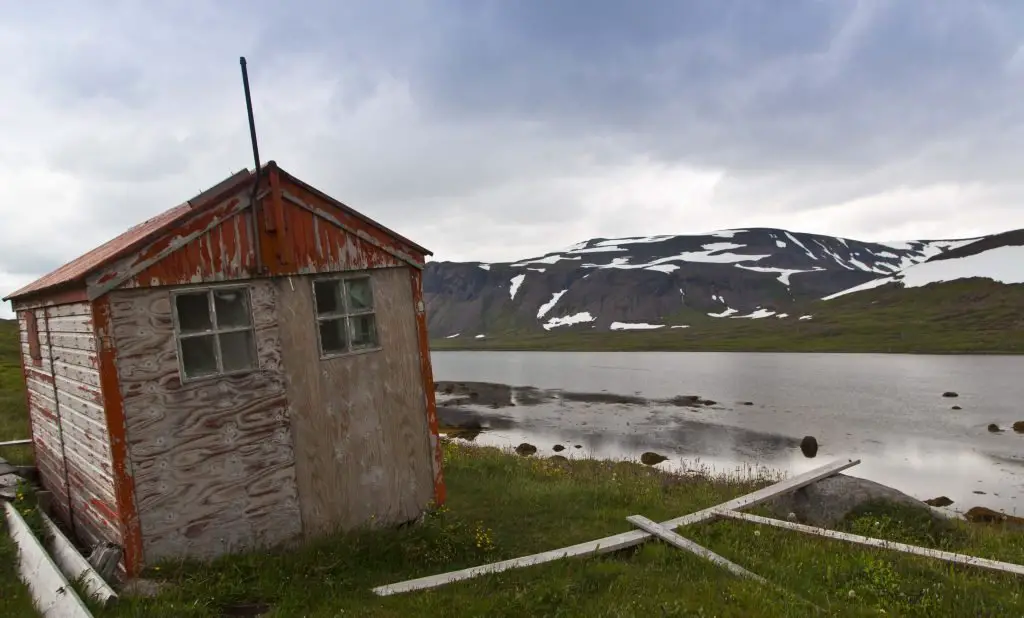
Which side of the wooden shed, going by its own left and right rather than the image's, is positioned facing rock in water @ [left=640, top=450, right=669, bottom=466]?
left

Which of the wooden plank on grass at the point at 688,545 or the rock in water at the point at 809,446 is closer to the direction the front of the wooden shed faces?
the wooden plank on grass

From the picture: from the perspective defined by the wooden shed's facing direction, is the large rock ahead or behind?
ahead

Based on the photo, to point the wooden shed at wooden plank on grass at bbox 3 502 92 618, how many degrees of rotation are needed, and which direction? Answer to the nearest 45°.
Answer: approximately 90° to its right

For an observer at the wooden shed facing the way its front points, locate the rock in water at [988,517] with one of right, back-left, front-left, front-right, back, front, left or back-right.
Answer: front-left

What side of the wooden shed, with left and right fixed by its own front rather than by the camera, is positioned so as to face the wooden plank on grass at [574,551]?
front

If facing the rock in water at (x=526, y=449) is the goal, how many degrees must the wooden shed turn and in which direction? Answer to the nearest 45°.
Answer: approximately 90° to its left

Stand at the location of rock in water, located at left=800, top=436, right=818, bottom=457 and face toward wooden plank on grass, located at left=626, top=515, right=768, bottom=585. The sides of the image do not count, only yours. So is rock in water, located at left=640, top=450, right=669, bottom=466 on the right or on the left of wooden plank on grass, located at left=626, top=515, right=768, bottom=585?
right

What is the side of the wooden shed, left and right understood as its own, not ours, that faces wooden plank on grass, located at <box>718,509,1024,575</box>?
front

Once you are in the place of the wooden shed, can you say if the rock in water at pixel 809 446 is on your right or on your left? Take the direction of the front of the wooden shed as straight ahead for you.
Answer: on your left

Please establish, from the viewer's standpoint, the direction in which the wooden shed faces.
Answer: facing the viewer and to the right of the viewer
